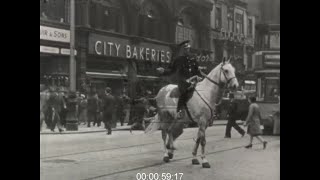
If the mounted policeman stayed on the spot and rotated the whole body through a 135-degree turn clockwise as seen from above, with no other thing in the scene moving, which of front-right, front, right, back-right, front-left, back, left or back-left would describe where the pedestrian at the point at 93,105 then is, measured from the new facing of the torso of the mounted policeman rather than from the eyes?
right

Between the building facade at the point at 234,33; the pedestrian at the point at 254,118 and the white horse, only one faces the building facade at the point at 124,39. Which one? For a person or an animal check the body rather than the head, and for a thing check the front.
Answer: the pedestrian

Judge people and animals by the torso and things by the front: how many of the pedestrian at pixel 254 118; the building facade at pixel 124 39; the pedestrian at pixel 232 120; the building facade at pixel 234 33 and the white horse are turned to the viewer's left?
2

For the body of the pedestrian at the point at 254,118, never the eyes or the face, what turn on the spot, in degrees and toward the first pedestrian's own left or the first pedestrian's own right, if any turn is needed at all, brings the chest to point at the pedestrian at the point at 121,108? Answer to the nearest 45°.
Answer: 0° — they already face them

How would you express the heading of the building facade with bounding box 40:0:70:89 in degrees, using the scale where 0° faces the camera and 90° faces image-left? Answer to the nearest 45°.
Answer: approximately 315°

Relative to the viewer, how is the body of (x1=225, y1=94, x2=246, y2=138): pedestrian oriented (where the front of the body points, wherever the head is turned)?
to the viewer's left

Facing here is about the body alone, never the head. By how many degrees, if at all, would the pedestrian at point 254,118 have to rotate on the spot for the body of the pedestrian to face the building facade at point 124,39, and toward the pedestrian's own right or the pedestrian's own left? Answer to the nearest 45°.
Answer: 0° — they already face it

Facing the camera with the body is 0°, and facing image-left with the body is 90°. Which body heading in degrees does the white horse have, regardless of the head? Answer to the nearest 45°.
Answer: approximately 315°

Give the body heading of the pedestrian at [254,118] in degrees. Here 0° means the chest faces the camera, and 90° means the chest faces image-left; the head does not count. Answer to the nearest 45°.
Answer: approximately 90°
